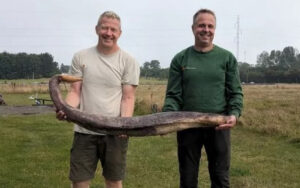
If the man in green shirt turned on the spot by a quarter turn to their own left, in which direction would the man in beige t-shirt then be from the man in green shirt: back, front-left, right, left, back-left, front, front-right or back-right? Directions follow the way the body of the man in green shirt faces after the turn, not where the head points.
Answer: back

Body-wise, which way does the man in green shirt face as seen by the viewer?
toward the camera

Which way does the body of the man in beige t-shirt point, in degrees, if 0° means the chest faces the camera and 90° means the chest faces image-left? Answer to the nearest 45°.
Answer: approximately 0°
